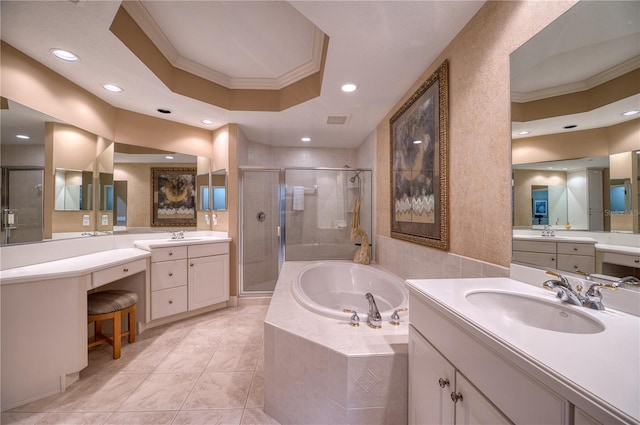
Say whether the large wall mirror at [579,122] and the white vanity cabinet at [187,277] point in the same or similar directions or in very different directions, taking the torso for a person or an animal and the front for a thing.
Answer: very different directions

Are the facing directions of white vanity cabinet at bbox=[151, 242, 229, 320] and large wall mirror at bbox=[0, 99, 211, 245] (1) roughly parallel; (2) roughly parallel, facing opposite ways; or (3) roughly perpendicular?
roughly parallel

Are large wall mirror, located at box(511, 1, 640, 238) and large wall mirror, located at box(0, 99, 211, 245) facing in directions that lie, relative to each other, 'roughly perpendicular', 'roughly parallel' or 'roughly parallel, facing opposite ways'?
roughly parallel, facing opposite ways

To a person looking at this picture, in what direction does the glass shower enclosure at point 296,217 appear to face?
facing the viewer

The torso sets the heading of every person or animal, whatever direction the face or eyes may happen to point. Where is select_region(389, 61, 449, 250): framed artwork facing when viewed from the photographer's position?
facing the viewer and to the left of the viewer

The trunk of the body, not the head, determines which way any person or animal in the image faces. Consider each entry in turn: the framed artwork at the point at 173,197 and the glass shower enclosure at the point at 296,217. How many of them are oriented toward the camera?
2

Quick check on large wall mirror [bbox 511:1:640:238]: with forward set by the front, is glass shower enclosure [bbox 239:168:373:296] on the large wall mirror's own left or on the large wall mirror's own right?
on the large wall mirror's own right

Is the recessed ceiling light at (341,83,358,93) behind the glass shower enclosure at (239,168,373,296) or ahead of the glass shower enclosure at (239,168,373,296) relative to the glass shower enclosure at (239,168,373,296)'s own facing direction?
ahead

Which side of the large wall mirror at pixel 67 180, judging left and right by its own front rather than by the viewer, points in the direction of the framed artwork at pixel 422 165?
front
